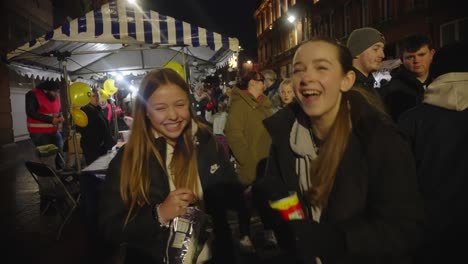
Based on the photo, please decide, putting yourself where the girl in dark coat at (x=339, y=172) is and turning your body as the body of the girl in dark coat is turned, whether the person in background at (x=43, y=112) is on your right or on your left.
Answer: on your right

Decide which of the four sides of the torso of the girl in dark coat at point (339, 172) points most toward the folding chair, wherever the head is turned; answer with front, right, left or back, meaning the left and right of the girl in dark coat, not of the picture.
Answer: right

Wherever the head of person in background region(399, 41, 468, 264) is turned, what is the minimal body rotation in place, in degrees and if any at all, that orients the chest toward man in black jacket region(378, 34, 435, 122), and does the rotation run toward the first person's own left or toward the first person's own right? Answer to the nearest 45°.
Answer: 0° — they already face them

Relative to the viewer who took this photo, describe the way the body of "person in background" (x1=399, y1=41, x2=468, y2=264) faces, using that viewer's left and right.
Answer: facing away from the viewer

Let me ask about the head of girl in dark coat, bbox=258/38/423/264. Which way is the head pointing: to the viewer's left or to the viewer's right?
to the viewer's left

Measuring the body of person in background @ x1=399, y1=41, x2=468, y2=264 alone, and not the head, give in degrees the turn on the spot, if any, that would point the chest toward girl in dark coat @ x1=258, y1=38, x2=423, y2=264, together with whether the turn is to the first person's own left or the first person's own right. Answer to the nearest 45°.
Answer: approximately 135° to the first person's own left

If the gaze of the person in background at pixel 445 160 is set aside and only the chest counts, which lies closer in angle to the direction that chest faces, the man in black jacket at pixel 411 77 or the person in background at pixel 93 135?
the man in black jacket

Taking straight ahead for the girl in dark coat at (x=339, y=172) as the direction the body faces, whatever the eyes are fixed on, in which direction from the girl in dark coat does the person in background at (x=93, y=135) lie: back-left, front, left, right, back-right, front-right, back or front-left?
right

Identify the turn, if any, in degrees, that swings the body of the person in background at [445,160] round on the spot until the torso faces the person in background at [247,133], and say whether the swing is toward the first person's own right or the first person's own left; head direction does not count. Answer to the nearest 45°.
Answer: approximately 45° to the first person's own left

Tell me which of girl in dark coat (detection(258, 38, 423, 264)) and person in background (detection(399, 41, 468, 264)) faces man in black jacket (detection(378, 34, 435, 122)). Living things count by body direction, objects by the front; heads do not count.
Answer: the person in background

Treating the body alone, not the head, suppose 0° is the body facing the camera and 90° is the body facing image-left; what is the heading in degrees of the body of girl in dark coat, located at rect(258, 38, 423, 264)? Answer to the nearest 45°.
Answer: approximately 45°

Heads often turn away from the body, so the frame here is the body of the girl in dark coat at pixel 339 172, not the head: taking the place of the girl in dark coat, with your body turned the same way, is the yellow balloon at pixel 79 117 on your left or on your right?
on your right

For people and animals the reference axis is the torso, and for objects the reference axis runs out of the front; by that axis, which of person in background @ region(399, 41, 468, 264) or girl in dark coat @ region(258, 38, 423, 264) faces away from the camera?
the person in background
